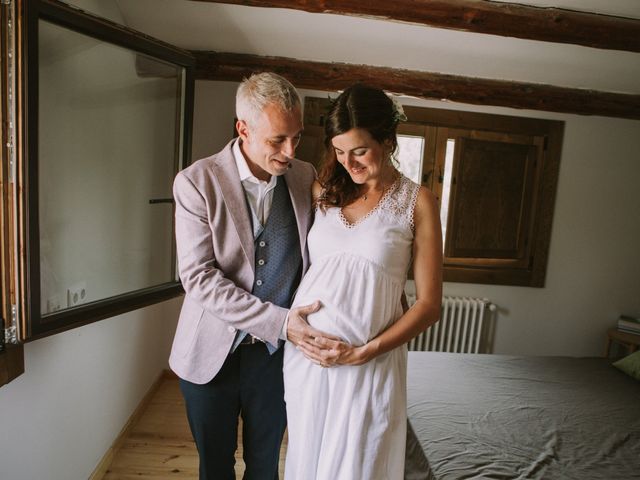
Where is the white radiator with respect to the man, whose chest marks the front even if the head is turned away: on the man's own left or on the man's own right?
on the man's own left

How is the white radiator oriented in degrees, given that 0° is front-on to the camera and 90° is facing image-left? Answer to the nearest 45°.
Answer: approximately 0°

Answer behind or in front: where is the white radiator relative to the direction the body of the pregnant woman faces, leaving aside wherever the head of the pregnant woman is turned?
behind

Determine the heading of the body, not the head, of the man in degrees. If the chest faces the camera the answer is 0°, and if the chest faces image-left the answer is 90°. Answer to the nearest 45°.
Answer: approximately 315°
